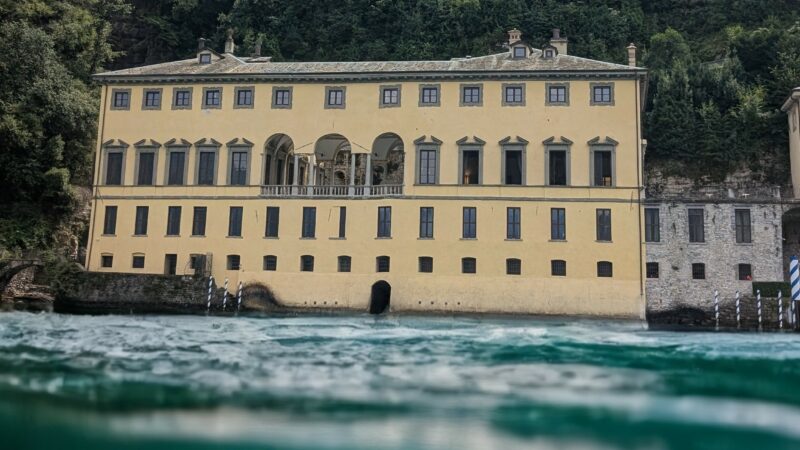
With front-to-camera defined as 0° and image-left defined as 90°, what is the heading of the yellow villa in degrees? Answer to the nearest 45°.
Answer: approximately 0°

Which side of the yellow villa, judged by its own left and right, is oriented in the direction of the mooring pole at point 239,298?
right
